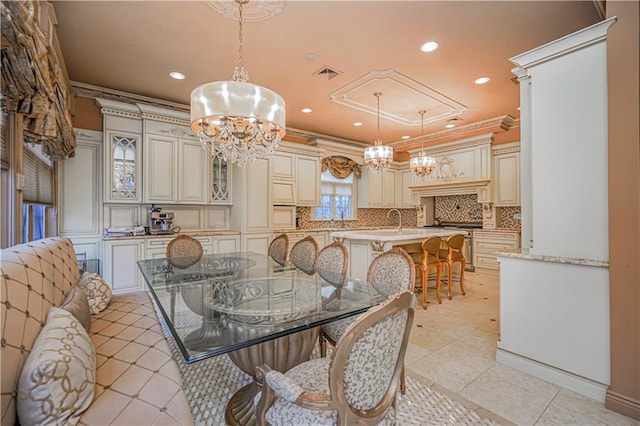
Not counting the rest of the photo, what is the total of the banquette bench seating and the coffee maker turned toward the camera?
1

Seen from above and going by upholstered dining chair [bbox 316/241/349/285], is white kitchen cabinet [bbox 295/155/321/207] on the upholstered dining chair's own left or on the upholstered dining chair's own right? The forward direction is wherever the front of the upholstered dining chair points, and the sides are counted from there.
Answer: on the upholstered dining chair's own right

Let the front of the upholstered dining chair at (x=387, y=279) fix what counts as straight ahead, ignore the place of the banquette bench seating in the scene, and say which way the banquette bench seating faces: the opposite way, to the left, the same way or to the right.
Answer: the opposite way

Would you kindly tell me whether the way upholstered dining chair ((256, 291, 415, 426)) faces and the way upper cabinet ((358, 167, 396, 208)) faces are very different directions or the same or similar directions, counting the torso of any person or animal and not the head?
very different directions

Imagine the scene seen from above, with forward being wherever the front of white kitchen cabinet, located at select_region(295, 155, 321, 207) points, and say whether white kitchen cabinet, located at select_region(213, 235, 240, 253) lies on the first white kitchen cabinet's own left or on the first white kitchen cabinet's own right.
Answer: on the first white kitchen cabinet's own right

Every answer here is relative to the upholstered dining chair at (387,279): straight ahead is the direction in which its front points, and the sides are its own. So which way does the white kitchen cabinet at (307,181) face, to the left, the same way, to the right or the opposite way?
to the left

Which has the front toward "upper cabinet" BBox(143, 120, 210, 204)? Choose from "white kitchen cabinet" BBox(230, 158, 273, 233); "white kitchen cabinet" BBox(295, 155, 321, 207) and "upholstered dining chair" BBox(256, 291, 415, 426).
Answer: the upholstered dining chair

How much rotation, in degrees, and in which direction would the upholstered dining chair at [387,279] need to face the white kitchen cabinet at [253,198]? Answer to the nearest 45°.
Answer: approximately 90° to its right

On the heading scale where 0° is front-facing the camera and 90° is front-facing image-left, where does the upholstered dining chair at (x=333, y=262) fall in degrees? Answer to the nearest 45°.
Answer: approximately 45°

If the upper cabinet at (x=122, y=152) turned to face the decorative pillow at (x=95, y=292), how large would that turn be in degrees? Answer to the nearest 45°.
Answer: approximately 45° to its right

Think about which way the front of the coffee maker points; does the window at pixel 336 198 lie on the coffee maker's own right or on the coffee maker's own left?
on the coffee maker's own left

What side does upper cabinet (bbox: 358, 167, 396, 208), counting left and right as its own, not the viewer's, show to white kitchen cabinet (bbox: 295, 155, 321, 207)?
right

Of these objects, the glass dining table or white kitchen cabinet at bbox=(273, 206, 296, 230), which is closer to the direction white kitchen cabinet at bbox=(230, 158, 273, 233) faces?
the glass dining table
